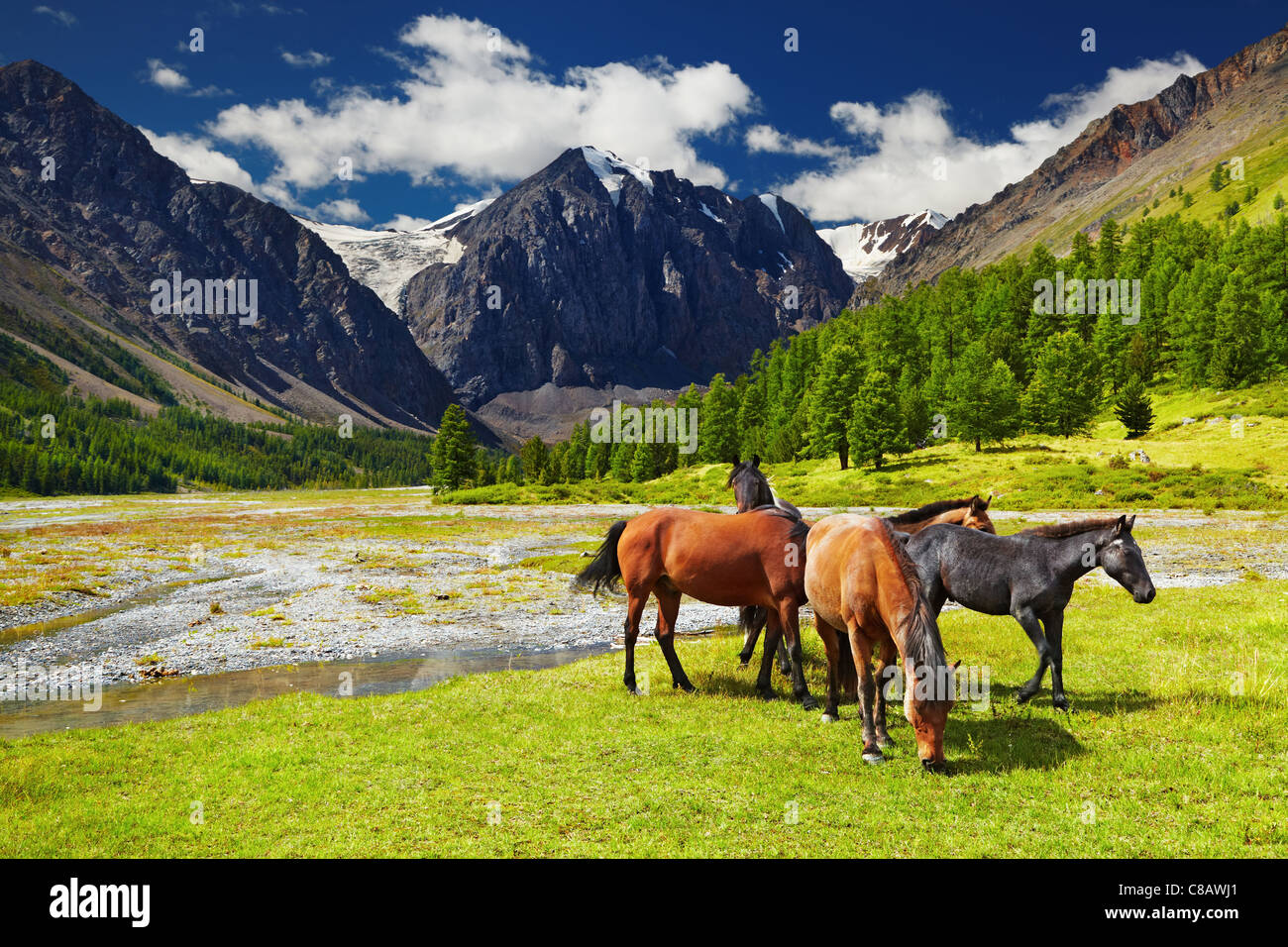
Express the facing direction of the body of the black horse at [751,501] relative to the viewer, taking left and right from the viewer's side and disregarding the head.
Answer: facing the viewer and to the left of the viewer

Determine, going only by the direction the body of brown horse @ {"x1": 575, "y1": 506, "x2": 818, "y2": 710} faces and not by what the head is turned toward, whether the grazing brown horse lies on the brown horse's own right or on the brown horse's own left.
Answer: on the brown horse's own right

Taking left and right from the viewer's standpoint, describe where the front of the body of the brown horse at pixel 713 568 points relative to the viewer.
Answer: facing to the right of the viewer

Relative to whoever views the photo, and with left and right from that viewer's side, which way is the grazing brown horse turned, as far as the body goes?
facing the viewer and to the right of the viewer

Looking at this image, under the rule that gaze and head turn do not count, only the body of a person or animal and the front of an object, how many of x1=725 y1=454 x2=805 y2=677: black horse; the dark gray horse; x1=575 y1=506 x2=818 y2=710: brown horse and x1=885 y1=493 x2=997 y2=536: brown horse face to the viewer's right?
3

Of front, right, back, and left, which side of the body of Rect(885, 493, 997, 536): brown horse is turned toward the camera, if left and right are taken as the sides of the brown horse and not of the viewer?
right

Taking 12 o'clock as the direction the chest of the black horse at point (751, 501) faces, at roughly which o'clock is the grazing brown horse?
The grazing brown horse is roughly at 10 o'clock from the black horse.

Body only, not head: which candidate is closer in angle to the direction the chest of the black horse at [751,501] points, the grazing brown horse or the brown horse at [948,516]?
the grazing brown horse

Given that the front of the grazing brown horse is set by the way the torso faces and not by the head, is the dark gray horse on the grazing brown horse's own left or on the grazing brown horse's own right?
on the grazing brown horse's own left

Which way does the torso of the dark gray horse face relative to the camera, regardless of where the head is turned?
to the viewer's right
